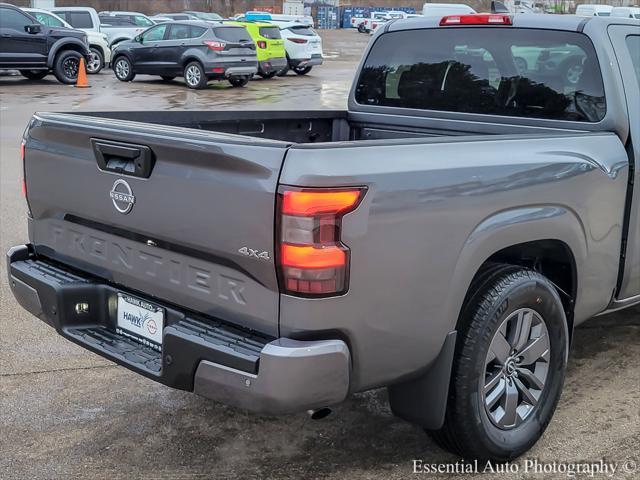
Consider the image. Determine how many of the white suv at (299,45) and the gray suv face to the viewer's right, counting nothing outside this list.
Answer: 0

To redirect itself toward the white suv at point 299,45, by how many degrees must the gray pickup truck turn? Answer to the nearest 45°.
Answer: approximately 45° to its left

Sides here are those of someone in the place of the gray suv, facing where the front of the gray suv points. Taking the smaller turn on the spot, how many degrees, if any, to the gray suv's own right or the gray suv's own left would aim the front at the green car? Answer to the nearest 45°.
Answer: approximately 90° to the gray suv's own right

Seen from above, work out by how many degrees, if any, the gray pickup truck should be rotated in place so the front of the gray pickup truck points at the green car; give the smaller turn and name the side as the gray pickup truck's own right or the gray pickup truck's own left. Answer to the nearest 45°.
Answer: approximately 45° to the gray pickup truck's own left

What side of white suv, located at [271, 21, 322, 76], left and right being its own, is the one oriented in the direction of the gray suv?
left

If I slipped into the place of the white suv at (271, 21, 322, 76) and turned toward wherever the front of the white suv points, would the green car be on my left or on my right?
on my left

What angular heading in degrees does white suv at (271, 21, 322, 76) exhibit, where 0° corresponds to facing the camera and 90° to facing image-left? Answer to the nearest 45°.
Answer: approximately 135°

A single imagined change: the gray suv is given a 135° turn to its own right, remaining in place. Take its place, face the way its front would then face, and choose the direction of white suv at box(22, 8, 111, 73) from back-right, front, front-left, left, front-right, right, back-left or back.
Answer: back-left

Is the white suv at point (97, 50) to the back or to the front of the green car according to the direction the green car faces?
to the front

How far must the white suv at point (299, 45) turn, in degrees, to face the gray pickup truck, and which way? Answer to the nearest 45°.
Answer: approximately 135° to its left
